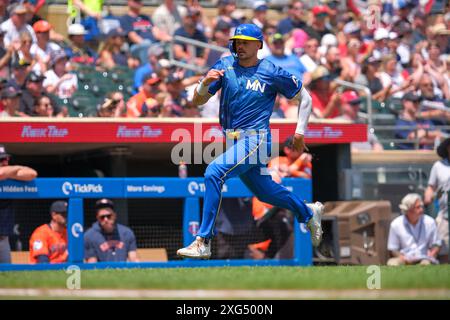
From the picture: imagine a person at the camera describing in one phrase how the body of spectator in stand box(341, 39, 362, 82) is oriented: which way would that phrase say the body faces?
toward the camera

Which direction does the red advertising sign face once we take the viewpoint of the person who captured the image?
facing the viewer

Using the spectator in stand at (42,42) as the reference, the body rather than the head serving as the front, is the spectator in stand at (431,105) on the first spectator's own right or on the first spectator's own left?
on the first spectator's own left

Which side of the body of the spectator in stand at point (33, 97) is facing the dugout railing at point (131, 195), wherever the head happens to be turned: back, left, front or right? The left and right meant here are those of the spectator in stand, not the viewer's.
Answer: front

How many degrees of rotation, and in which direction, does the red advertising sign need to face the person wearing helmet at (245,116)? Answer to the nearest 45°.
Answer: approximately 45° to its left

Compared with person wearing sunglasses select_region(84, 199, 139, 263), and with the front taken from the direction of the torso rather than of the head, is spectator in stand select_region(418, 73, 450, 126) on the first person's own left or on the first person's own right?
on the first person's own left

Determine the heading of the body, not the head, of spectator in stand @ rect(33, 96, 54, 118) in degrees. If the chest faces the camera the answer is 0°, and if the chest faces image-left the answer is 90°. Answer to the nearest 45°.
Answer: approximately 0°

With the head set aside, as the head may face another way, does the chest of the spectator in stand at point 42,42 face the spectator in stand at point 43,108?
yes

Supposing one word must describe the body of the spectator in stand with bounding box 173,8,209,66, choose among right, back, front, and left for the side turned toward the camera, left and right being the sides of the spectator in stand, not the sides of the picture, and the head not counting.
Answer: front

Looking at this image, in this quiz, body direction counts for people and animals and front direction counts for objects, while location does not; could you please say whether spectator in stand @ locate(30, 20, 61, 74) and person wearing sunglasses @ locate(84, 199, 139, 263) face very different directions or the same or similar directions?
same or similar directions

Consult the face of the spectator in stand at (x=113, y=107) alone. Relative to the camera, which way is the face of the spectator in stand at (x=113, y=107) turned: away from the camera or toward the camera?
toward the camera

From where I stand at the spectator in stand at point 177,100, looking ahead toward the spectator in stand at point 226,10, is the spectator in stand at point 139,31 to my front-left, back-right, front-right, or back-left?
front-left

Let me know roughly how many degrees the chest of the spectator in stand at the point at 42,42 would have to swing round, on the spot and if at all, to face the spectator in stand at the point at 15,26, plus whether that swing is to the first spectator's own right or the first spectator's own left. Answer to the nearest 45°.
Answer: approximately 90° to the first spectator's own right
